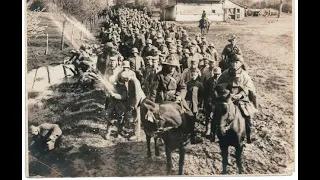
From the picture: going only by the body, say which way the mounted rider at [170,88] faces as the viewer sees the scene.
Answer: toward the camera
